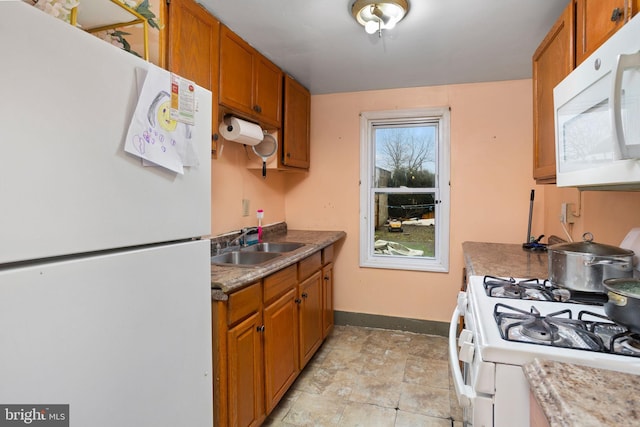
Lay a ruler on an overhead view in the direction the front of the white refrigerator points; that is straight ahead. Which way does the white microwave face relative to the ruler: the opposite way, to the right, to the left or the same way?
the opposite way

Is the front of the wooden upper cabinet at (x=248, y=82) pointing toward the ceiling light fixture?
yes

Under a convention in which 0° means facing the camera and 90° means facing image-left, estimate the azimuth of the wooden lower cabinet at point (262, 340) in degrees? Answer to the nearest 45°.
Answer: approximately 315°

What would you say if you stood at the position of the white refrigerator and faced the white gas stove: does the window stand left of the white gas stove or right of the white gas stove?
left
